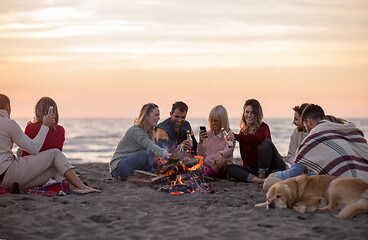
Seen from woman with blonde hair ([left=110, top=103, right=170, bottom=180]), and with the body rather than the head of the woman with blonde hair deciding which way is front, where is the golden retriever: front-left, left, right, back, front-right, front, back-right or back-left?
front-right

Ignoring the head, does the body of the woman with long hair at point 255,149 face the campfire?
yes

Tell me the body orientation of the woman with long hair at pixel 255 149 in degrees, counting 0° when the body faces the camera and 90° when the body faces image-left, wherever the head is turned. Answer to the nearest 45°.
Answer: approximately 45°

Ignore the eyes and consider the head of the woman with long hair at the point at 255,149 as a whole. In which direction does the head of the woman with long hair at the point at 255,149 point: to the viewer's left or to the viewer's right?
to the viewer's left

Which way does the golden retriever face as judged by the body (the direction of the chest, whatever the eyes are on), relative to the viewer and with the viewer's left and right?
facing to the left of the viewer

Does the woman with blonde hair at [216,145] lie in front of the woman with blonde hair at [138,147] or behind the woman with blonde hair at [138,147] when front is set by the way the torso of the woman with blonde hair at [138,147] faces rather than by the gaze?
in front

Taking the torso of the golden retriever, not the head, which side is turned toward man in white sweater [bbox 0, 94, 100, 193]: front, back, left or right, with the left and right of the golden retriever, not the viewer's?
front

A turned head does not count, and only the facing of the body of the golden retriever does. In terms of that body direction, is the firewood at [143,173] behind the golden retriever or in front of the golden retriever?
in front

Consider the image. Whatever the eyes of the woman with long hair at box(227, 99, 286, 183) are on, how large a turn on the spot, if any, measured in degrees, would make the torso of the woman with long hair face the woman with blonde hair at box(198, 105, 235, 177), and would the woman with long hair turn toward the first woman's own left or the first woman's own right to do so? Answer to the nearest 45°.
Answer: approximately 45° to the first woman's own right

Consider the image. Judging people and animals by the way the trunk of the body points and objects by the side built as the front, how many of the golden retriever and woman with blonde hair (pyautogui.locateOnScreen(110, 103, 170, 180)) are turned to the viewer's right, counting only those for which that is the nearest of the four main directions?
1
